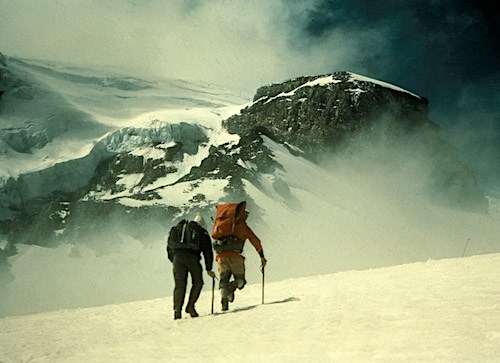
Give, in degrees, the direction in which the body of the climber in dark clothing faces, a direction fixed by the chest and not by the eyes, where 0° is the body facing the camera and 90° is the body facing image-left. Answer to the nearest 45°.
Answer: approximately 225°
